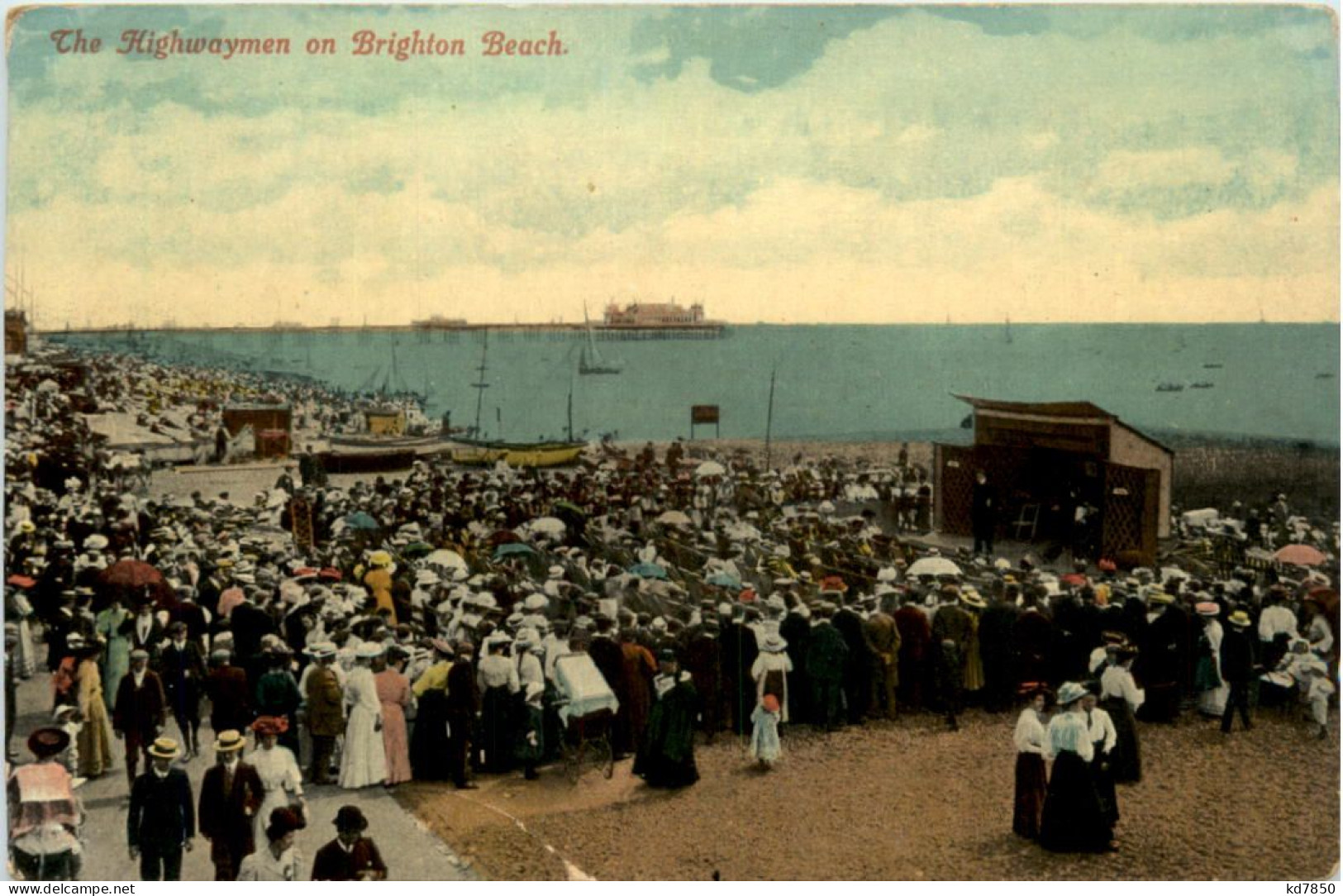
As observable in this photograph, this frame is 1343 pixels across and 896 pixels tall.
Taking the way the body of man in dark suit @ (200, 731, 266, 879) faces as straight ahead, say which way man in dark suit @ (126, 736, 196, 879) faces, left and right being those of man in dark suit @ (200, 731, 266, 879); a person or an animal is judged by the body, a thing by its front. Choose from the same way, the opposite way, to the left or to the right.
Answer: the same way

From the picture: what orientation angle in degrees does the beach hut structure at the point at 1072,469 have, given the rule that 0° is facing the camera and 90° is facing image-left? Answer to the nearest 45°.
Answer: approximately 45°

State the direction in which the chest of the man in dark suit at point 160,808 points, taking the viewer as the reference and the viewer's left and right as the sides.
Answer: facing the viewer

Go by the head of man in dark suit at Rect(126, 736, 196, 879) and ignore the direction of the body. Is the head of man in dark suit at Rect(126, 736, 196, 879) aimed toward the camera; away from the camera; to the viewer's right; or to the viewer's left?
toward the camera

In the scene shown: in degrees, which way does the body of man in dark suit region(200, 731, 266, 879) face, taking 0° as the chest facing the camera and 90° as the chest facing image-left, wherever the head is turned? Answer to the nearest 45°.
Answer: approximately 0°

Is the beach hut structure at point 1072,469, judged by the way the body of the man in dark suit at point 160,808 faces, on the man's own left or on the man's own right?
on the man's own left

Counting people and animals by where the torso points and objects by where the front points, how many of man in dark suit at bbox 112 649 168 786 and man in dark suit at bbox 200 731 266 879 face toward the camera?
2

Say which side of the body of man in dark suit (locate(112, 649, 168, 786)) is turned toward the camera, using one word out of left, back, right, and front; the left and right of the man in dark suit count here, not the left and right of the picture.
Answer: front

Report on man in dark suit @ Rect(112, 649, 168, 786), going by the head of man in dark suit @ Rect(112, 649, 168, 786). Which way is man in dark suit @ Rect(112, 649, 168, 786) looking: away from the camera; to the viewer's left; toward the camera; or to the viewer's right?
toward the camera

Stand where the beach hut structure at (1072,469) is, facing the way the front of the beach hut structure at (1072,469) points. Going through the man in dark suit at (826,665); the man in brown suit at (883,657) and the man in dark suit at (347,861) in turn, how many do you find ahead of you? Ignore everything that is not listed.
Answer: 3
